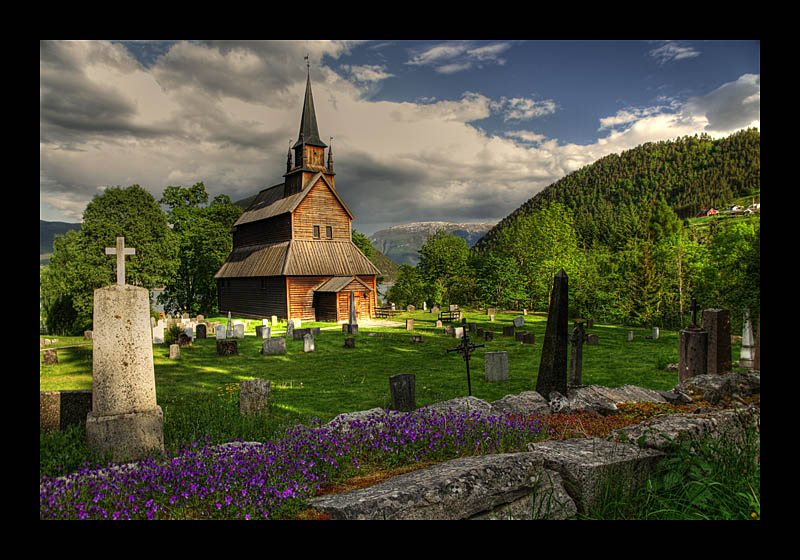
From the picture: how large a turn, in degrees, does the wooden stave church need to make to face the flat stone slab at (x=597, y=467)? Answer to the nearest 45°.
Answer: approximately 45° to its right

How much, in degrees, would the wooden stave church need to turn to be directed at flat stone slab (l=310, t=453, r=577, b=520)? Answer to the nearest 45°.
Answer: approximately 45° to its right

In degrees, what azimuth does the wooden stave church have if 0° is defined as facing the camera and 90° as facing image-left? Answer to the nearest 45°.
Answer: approximately 315°

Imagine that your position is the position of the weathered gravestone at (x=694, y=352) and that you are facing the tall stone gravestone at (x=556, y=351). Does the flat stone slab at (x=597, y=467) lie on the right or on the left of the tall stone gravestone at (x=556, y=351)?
left

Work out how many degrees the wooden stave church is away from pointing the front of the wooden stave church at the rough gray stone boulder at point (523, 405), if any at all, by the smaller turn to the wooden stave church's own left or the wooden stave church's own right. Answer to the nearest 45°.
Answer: approximately 45° to the wooden stave church's own right

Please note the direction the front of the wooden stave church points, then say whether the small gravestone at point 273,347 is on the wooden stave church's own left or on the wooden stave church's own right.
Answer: on the wooden stave church's own right

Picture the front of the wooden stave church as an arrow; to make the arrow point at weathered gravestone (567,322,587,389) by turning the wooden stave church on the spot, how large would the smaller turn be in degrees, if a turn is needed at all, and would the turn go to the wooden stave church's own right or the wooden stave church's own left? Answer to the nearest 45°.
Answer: approximately 45° to the wooden stave church's own right

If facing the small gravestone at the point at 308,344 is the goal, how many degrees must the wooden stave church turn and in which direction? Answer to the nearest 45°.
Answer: approximately 45° to its right

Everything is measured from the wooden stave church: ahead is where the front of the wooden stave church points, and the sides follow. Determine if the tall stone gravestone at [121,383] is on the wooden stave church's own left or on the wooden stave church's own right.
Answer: on the wooden stave church's own right

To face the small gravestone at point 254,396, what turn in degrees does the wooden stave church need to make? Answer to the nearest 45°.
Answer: approximately 45° to its right
